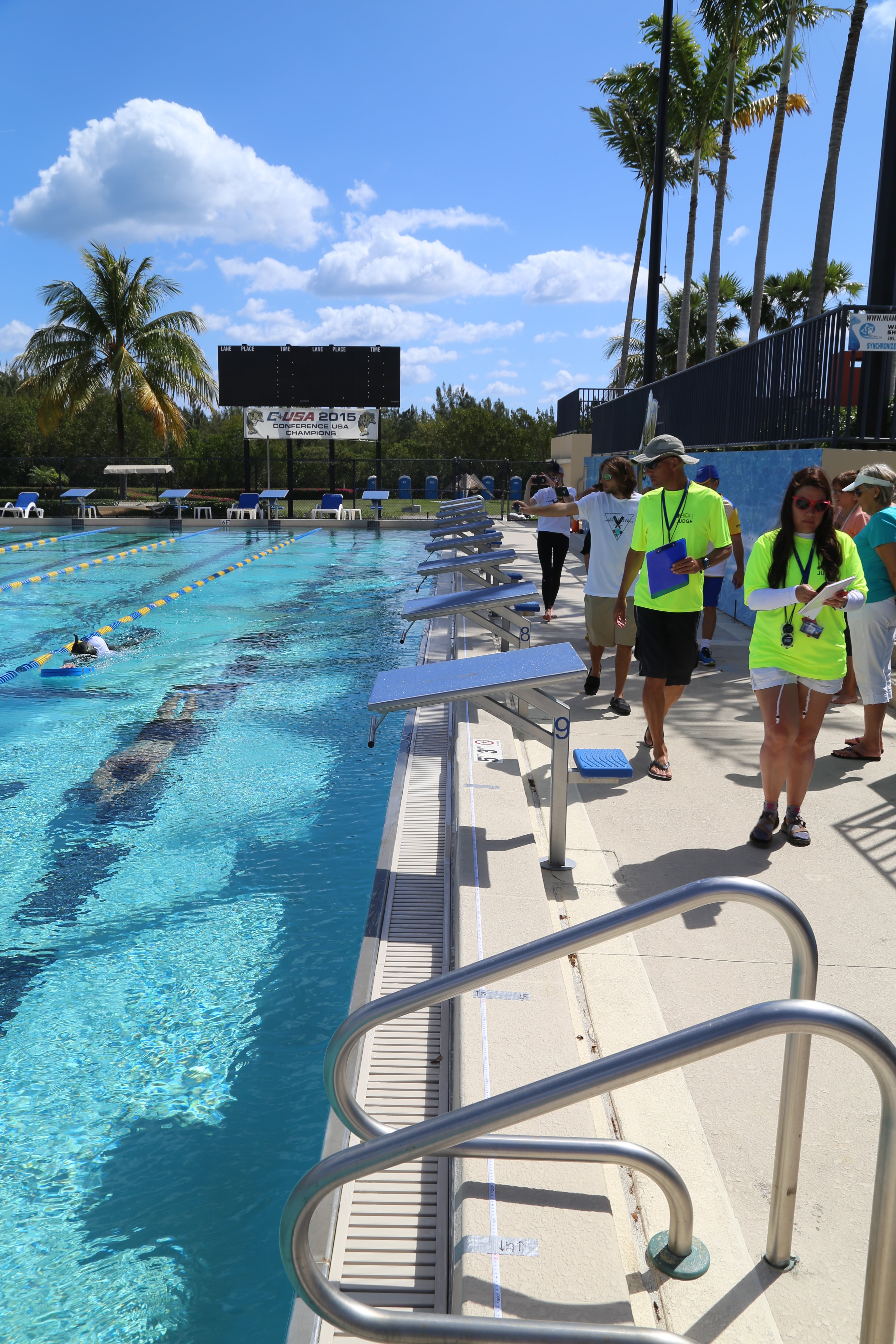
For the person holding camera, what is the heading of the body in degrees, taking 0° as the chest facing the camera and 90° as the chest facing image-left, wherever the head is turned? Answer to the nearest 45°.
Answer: approximately 0°

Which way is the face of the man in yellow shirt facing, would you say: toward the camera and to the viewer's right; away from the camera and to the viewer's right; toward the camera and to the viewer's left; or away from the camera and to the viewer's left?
toward the camera and to the viewer's left

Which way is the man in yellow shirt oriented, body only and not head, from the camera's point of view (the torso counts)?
toward the camera

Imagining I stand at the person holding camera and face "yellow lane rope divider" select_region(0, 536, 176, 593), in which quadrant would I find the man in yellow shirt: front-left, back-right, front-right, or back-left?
back-left

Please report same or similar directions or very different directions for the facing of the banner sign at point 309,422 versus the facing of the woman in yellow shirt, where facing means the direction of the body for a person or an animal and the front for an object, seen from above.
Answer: same or similar directions

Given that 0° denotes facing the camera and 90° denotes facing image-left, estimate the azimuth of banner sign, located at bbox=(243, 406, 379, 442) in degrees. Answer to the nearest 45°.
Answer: approximately 0°

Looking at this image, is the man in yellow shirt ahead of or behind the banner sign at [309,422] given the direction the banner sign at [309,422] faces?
ahead

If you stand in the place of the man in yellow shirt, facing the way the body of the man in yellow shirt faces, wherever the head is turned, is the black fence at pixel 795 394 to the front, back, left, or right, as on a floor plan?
back

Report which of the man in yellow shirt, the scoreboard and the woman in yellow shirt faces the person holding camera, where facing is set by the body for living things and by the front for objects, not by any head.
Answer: the scoreboard

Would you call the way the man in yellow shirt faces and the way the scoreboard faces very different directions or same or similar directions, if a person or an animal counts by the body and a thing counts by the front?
same or similar directions

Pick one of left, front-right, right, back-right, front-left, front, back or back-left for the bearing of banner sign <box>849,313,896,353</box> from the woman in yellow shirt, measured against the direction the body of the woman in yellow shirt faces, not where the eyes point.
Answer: back

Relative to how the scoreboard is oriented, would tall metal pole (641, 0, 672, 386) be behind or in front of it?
in front

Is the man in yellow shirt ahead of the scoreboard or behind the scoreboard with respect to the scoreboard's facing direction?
ahead

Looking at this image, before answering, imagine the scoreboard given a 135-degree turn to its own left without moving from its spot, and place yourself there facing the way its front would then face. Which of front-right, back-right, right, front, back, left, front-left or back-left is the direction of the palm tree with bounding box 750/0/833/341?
right

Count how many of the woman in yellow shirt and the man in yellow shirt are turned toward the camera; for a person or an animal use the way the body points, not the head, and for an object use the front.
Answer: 2
